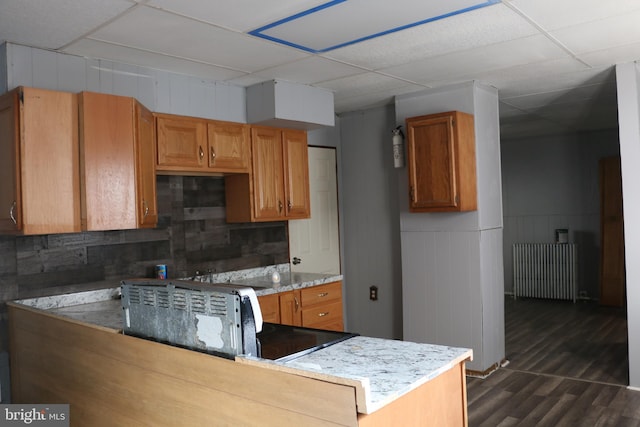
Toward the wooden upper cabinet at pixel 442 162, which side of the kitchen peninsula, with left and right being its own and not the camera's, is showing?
front

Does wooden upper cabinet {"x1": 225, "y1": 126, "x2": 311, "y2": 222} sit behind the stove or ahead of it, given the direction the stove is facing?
ahead

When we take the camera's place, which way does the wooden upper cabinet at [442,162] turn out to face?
facing the viewer and to the left of the viewer

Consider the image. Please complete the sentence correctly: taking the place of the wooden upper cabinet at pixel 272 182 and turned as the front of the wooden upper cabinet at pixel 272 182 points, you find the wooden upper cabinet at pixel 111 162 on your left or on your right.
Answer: on your right

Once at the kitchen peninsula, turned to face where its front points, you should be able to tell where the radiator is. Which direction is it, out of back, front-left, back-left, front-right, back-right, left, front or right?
front

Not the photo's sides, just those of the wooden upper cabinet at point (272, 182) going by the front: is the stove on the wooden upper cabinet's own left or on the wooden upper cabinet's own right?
on the wooden upper cabinet's own right

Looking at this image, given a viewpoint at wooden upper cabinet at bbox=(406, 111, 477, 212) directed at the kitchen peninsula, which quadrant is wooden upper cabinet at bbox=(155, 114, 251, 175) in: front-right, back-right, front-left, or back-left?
front-right

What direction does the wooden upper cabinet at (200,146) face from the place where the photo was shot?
facing the viewer and to the right of the viewer

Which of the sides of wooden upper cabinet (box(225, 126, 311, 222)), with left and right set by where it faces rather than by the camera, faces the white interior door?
left

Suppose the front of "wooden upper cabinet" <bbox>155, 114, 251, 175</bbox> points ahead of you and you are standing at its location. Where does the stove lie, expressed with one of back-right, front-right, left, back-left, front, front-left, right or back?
front-right
